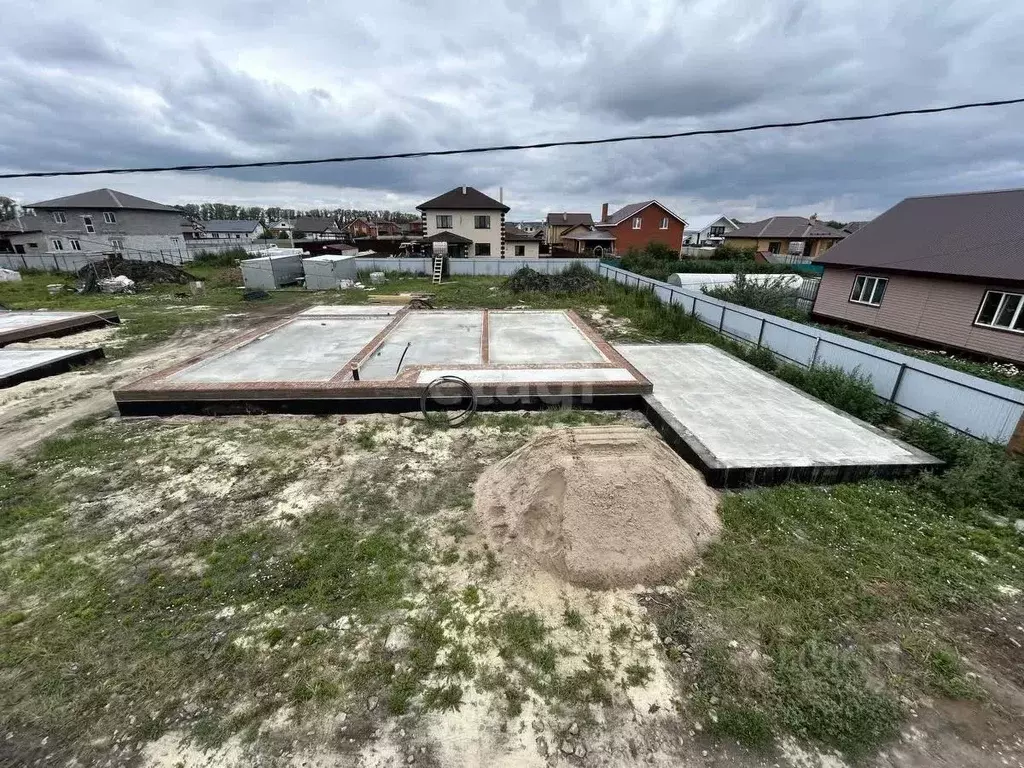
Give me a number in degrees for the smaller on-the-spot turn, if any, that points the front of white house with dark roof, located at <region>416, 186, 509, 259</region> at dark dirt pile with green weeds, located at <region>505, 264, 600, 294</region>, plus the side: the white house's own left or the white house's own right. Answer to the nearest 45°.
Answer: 0° — it already faces it

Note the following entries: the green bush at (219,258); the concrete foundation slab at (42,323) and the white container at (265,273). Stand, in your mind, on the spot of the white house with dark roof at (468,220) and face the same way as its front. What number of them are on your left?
0

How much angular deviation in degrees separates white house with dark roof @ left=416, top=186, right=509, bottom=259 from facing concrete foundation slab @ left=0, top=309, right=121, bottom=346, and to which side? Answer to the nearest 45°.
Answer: approximately 45° to its right

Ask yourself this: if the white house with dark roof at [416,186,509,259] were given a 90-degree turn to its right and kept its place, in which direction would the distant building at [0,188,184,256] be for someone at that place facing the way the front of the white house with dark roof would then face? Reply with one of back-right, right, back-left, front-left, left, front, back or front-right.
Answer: front

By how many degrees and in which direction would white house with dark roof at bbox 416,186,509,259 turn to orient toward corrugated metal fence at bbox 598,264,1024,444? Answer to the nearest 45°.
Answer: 0° — it already faces it

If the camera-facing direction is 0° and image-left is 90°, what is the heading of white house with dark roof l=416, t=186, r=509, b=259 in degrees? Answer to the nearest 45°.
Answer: approximately 0°

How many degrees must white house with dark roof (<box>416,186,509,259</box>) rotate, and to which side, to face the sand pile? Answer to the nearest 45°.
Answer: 0° — it already faces it

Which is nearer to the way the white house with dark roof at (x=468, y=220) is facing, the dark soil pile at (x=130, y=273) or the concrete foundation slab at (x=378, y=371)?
the concrete foundation slab

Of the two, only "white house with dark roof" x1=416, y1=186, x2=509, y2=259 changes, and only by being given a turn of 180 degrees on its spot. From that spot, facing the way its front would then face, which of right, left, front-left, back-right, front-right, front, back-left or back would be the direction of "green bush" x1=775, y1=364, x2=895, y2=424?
back

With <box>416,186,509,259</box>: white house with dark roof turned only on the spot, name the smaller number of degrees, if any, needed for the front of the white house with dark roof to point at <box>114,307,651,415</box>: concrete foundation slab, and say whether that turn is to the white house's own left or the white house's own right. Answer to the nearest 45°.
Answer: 0° — it already faces it

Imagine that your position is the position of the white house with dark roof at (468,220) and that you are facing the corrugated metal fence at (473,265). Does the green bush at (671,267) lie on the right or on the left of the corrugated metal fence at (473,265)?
left

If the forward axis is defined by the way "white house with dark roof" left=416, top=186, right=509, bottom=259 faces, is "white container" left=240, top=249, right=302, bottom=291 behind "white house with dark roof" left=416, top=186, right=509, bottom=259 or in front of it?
in front

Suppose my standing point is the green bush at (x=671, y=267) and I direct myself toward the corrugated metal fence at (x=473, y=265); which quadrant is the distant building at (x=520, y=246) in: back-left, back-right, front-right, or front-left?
front-right

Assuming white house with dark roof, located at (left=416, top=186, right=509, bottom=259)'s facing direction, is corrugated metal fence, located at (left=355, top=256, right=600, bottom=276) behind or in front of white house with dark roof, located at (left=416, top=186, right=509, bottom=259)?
in front

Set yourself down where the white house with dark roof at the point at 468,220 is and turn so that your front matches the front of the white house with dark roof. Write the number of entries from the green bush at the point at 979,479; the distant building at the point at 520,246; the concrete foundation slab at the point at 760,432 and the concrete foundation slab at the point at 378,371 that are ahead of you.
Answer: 3

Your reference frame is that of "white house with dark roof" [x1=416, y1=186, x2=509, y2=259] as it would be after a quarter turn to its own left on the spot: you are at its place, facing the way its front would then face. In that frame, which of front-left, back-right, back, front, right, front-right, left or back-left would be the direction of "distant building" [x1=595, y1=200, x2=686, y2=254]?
front

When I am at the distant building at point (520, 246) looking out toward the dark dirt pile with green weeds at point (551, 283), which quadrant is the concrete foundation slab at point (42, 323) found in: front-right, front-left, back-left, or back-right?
front-right

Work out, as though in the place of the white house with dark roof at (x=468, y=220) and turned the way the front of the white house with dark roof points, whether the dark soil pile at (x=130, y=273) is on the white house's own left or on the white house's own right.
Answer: on the white house's own right

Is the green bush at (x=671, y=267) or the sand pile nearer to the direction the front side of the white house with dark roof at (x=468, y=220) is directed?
the sand pile
